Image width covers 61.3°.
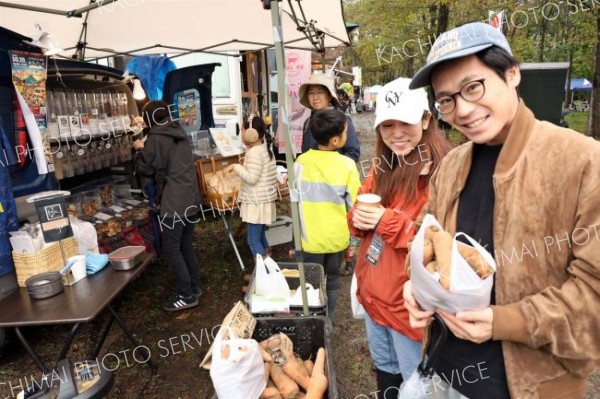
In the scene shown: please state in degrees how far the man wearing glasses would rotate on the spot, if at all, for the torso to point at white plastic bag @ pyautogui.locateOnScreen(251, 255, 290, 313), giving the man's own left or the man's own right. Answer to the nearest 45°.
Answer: approximately 90° to the man's own right

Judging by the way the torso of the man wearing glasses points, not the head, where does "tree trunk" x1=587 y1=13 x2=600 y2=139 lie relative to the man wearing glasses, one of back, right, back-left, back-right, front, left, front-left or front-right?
back-right

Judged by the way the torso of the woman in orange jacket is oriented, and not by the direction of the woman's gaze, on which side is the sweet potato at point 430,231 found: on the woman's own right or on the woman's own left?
on the woman's own left

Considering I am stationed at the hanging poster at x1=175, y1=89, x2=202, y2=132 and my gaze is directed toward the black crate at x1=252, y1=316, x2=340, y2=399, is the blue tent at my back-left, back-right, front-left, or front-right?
back-left

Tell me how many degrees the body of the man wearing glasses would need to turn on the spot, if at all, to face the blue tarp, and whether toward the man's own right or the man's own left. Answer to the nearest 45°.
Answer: approximately 90° to the man's own right

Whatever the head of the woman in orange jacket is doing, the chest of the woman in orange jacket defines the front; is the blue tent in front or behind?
behind

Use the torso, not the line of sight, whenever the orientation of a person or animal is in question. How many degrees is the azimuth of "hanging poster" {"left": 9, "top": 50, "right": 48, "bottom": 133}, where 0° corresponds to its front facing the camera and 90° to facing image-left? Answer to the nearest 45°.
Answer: approximately 315°

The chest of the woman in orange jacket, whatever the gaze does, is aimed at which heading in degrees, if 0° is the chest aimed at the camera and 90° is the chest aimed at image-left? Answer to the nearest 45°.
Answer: approximately 45°

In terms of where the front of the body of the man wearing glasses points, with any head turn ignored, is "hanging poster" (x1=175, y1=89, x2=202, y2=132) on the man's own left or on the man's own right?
on the man's own right
